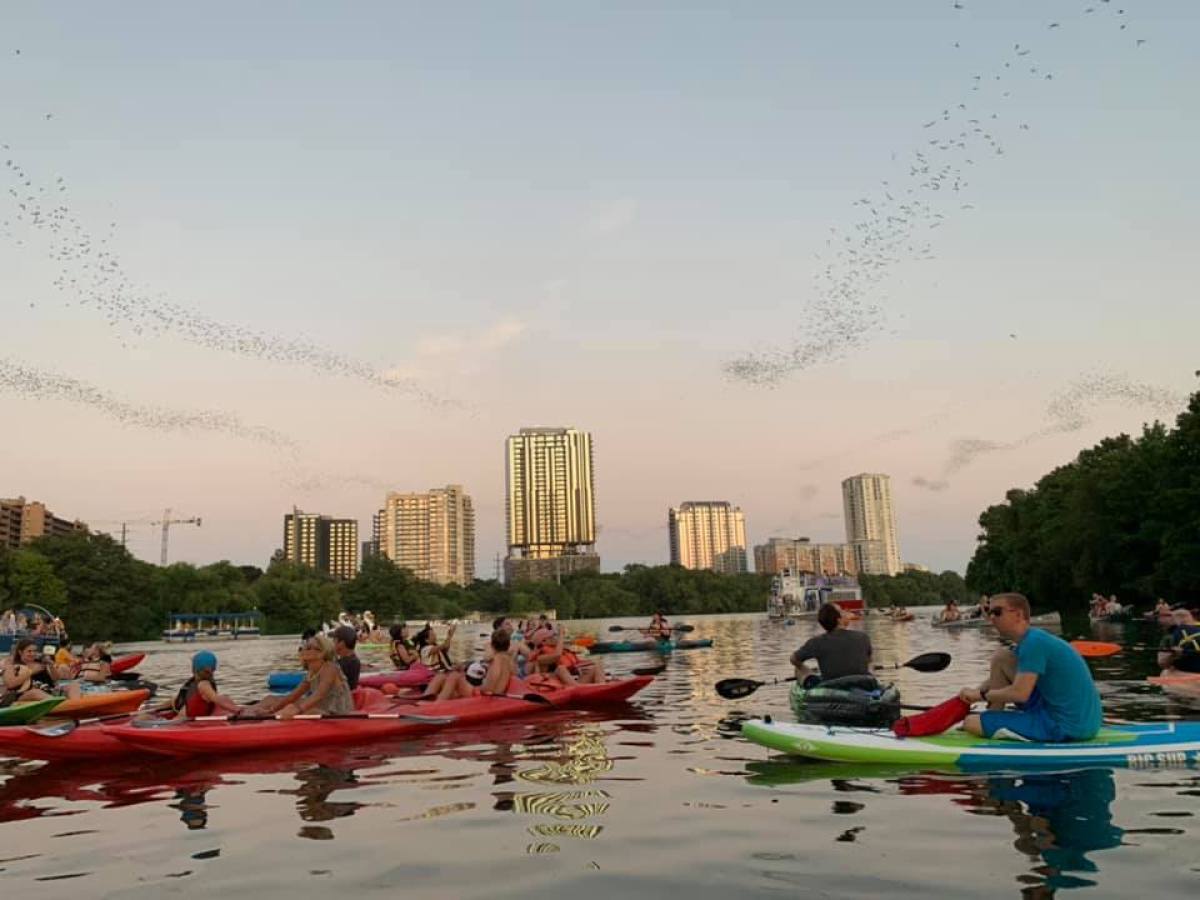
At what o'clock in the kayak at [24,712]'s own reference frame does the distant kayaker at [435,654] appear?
The distant kayaker is roughly at 11 o'clock from the kayak.

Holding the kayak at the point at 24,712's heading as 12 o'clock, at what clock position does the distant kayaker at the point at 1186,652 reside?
The distant kayaker is roughly at 1 o'clock from the kayak.

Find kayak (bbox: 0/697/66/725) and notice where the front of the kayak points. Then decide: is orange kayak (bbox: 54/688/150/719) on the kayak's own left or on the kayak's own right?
on the kayak's own left

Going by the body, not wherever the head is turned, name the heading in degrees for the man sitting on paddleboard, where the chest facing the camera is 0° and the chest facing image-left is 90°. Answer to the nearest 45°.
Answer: approximately 90°

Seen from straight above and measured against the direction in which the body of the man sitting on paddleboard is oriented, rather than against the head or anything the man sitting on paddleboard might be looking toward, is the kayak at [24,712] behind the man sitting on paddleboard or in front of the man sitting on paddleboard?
in front

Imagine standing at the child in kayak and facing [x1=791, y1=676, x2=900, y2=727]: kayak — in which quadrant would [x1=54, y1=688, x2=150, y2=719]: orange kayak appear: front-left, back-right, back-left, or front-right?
back-left

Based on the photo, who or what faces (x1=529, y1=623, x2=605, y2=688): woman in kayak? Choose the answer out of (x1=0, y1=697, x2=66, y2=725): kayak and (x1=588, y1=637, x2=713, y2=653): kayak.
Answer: (x1=0, y1=697, x2=66, y2=725): kayak

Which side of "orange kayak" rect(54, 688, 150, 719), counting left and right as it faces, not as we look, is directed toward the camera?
right
